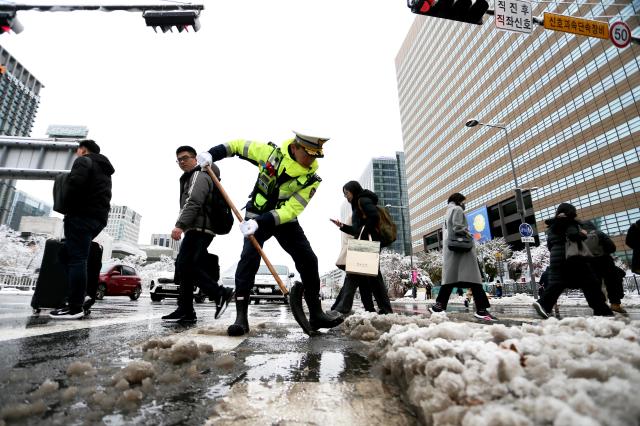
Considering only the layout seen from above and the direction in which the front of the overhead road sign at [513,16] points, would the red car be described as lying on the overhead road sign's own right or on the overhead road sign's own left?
on the overhead road sign's own right

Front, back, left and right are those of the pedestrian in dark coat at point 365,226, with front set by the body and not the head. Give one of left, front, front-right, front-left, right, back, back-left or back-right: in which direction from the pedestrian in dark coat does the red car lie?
front-right

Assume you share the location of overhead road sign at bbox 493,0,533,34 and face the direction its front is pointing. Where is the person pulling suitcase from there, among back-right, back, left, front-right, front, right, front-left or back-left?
front-right

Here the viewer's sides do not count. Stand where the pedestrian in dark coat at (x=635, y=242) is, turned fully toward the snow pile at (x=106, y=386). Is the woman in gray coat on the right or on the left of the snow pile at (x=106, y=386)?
right

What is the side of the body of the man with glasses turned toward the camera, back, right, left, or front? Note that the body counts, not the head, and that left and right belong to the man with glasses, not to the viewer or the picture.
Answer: left

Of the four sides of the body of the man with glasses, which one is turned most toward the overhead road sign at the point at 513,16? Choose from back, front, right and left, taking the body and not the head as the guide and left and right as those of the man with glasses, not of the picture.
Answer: back

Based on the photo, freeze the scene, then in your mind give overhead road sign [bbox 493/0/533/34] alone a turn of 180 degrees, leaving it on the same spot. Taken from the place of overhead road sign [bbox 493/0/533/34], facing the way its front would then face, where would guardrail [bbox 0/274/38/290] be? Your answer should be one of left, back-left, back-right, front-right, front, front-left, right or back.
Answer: left

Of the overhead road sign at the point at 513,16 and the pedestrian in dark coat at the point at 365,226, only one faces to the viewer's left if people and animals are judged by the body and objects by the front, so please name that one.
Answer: the pedestrian in dark coat

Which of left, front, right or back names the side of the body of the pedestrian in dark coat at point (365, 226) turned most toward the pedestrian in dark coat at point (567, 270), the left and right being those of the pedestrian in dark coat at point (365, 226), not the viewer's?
back

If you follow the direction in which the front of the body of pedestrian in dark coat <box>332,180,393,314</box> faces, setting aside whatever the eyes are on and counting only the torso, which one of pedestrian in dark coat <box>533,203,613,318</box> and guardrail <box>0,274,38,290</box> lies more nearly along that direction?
the guardrail

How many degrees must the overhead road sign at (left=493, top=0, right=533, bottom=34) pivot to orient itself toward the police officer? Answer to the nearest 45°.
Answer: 0° — it already faces them
